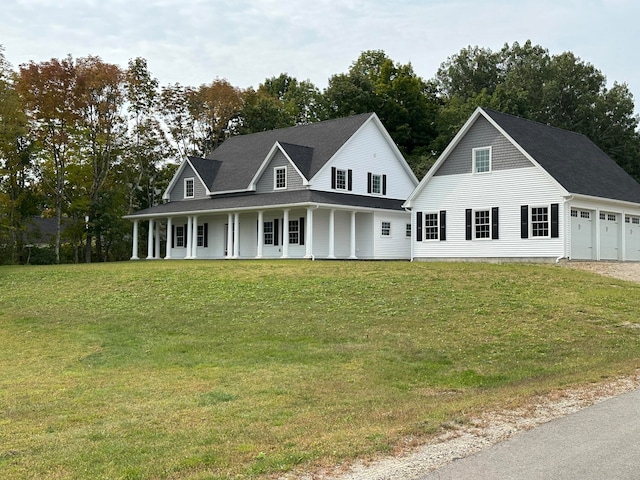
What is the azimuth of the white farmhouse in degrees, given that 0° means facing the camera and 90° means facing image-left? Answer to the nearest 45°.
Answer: approximately 45°
